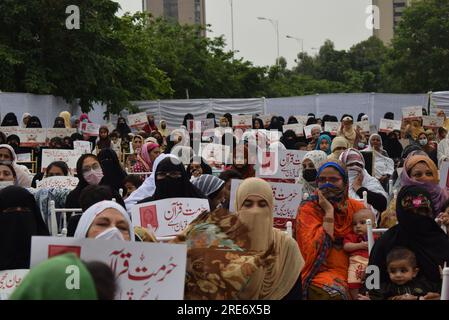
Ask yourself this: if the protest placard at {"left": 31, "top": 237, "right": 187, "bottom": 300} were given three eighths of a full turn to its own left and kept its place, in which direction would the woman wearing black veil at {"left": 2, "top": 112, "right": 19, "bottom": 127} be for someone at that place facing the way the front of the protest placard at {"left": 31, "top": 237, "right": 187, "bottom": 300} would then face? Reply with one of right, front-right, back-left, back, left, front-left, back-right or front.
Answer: front-left

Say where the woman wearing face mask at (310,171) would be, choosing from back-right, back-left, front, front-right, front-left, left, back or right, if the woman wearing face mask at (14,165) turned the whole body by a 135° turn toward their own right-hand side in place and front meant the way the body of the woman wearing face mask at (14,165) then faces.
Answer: back

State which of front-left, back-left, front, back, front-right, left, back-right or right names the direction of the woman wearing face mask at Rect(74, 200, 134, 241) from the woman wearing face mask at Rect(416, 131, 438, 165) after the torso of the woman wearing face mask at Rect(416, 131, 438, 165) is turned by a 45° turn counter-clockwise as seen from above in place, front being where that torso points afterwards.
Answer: front-right

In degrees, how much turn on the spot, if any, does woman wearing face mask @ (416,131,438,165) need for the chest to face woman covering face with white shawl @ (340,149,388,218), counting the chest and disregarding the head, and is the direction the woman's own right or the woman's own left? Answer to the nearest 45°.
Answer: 0° — they already face them

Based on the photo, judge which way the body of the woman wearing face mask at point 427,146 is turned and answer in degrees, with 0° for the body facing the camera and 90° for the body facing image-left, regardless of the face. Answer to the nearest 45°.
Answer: approximately 0°

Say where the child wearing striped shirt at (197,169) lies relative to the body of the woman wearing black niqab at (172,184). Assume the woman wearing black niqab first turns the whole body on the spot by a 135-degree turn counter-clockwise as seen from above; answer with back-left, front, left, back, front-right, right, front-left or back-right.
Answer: front-left

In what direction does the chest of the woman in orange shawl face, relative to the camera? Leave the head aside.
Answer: toward the camera

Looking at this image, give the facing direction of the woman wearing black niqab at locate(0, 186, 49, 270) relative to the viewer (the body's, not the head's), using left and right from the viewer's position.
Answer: facing the viewer

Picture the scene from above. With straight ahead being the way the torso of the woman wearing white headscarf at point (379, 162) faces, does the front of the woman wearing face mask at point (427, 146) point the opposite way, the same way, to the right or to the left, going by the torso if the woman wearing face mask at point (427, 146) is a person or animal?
the same way

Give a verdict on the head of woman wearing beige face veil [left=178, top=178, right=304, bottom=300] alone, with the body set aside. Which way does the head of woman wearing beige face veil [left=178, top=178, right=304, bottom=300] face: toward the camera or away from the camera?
toward the camera

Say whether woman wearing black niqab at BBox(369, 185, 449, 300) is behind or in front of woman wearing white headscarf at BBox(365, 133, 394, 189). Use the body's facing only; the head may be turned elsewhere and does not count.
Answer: in front

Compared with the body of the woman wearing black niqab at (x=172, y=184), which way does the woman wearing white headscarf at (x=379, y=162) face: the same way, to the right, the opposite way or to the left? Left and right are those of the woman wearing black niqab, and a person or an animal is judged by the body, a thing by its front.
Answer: the same way

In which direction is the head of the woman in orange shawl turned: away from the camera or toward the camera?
toward the camera

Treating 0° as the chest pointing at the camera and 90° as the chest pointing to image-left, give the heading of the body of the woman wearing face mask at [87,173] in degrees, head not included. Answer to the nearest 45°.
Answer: approximately 315°

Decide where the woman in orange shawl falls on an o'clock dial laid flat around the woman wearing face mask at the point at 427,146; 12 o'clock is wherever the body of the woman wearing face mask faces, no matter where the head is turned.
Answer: The woman in orange shawl is roughly at 12 o'clock from the woman wearing face mask.

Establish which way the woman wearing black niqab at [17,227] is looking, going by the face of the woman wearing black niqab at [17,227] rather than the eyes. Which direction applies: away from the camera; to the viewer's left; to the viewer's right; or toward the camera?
toward the camera

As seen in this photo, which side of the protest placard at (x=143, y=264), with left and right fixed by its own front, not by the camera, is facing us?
front
